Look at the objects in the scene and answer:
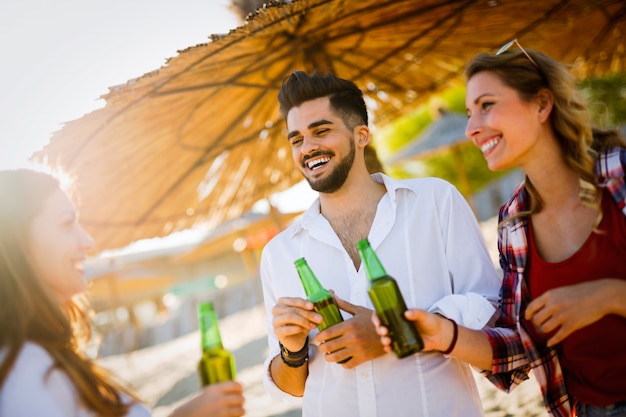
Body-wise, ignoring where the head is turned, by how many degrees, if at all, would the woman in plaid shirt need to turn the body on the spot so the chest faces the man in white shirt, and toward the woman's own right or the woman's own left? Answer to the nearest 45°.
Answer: approximately 45° to the woman's own right

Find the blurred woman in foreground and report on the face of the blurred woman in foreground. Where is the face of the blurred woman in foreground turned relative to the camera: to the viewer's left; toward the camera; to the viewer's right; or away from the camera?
to the viewer's right

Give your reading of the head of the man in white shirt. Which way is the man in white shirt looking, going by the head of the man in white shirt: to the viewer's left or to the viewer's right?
to the viewer's left

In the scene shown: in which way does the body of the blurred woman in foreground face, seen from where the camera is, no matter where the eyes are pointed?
to the viewer's right
